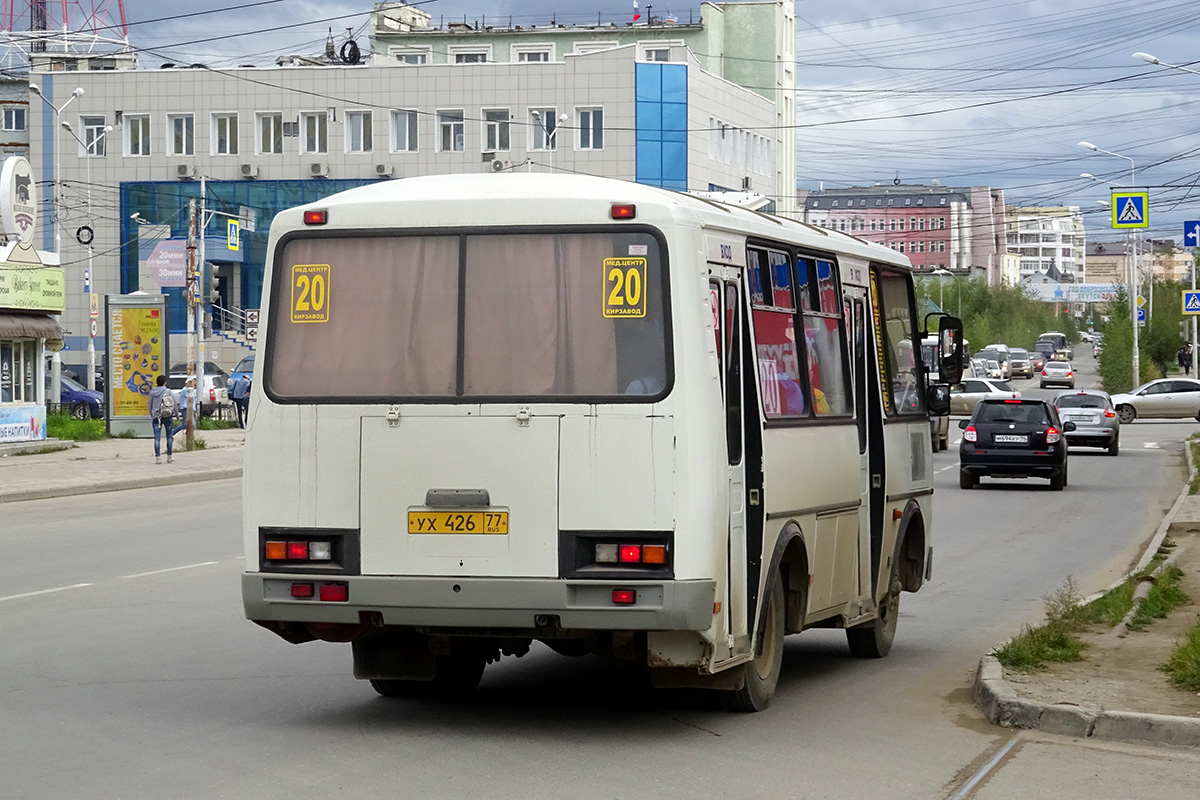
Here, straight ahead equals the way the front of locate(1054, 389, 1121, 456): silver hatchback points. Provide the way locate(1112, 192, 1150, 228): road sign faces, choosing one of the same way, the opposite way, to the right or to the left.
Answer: the opposite way

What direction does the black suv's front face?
away from the camera

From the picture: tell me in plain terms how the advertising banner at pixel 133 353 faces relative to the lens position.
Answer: facing the viewer

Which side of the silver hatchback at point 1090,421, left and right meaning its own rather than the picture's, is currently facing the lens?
back

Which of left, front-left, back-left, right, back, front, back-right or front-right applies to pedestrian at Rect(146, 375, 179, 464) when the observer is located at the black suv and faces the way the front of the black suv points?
left

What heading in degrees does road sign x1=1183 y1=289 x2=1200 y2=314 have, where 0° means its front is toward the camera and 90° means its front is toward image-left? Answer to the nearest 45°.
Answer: approximately 0°

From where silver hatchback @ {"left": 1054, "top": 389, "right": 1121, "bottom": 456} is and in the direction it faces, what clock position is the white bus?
The white bus is roughly at 6 o'clock from the silver hatchback.

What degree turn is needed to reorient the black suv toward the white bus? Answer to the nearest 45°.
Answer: approximately 180°

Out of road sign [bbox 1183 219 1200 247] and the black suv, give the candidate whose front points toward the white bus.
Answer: the road sign

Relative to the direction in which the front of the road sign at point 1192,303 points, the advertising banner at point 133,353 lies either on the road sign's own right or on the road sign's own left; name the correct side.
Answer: on the road sign's own right

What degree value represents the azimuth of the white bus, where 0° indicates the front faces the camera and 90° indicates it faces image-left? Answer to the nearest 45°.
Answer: approximately 225°

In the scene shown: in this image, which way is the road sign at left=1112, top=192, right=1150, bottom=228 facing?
toward the camera

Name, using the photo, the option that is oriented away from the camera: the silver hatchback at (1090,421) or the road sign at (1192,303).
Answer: the silver hatchback

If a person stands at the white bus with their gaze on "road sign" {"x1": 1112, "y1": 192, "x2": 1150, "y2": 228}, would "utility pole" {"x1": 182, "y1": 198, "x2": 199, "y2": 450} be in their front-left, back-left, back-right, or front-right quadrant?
front-left

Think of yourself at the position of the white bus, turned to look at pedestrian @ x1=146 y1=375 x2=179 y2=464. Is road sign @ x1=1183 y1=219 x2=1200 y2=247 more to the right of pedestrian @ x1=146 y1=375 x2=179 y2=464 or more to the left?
right

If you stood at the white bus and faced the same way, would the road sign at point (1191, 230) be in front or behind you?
in front

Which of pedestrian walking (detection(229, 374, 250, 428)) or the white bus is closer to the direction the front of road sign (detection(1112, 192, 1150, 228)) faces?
the white bus

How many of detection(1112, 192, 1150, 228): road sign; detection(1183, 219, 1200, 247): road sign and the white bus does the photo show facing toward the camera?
2

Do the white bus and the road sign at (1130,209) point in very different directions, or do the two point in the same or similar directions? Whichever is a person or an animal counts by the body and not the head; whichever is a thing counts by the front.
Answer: very different directions

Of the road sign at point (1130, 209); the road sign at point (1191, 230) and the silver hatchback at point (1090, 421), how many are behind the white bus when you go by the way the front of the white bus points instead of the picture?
0
